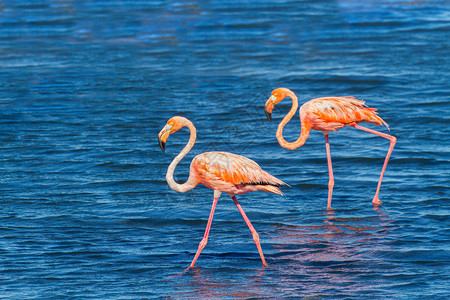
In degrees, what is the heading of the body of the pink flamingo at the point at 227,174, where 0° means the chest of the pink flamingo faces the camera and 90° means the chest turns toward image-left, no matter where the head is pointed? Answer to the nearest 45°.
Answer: approximately 90°

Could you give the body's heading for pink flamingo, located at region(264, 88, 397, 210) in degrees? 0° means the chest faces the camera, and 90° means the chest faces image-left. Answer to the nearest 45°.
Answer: approximately 90°

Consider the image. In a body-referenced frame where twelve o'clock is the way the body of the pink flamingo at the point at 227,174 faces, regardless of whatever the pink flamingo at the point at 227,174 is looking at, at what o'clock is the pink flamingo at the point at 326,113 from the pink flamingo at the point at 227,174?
the pink flamingo at the point at 326,113 is roughly at 4 o'clock from the pink flamingo at the point at 227,174.

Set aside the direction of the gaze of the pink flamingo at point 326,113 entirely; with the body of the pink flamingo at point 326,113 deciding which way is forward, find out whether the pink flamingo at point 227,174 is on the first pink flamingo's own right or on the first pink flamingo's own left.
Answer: on the first pink flamingo's own left

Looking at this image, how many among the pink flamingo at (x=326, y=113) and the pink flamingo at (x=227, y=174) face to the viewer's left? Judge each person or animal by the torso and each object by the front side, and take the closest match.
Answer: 2
